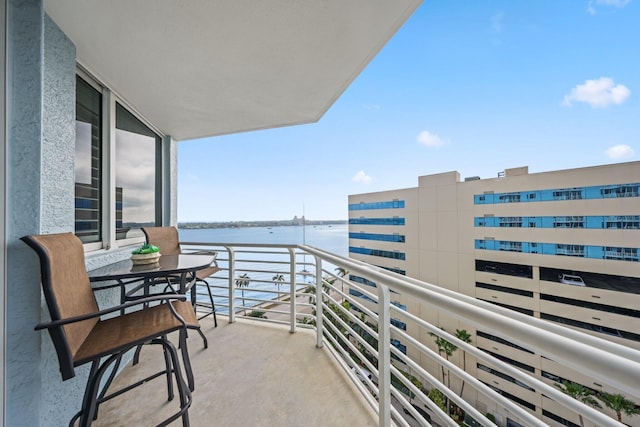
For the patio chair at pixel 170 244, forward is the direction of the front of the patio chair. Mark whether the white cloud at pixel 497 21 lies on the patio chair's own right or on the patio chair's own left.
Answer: on the patio chair's own left

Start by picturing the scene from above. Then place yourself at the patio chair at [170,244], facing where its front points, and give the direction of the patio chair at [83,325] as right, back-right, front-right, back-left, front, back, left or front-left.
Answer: front-right

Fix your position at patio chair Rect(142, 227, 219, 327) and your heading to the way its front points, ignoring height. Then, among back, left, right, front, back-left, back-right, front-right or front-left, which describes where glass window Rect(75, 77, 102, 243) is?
right

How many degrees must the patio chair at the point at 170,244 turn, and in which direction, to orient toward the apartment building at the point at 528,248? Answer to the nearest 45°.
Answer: approximately 45° to its left

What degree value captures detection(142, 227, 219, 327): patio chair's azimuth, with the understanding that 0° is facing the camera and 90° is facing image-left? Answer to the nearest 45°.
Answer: approximately 315°

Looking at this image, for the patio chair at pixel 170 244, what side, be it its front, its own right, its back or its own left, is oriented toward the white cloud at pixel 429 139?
left
